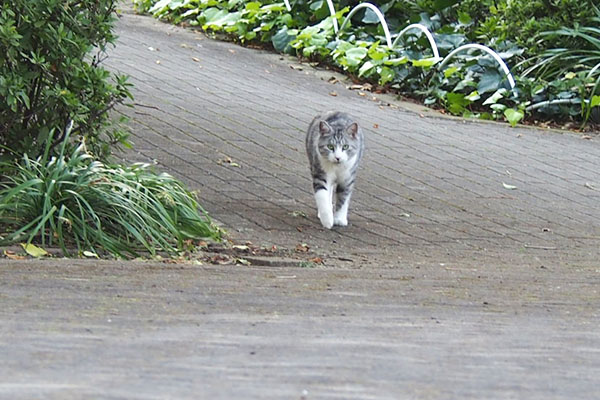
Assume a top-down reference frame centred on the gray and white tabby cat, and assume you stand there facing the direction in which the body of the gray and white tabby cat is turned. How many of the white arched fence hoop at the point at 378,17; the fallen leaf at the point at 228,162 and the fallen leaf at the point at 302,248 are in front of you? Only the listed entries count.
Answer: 1

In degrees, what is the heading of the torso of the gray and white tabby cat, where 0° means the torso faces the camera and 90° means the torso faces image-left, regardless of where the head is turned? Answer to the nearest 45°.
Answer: approximately 0°

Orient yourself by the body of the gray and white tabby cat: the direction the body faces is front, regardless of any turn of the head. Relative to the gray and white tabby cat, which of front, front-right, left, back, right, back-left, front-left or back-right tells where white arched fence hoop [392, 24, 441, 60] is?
back

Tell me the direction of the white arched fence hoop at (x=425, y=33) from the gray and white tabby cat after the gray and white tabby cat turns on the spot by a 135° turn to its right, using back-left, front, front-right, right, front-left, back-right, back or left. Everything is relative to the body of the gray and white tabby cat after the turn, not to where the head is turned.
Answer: front-right

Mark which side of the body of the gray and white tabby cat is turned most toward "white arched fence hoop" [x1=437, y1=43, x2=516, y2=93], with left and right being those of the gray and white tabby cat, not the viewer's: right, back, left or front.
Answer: back

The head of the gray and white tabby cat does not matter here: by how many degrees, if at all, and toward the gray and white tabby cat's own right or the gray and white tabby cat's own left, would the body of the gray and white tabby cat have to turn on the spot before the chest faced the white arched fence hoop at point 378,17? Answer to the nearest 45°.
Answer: approximately 180°

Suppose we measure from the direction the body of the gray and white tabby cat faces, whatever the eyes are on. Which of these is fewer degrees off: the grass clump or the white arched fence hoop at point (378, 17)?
the grass clump

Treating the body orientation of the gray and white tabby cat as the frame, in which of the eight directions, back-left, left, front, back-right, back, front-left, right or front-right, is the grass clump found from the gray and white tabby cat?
front-right

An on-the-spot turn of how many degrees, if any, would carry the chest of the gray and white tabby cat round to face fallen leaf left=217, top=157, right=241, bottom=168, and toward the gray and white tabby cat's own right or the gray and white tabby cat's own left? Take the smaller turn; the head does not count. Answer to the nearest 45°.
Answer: approximately 135° to the gray and white tabby cat's own right
